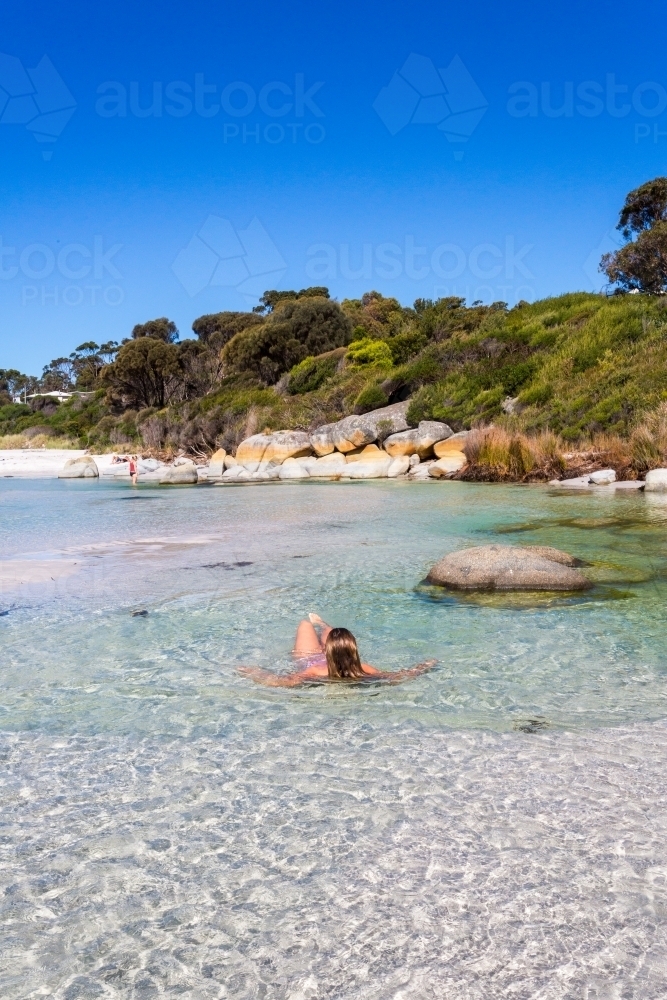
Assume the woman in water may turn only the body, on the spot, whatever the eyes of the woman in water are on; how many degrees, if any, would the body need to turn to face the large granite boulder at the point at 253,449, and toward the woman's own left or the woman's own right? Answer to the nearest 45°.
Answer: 0° — they already face it

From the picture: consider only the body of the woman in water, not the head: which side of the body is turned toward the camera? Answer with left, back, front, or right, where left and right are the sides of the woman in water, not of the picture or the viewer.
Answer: back

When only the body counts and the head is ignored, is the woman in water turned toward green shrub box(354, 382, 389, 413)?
yes

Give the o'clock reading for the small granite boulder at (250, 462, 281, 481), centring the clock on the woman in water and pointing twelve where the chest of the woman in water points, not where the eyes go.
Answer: The small granite boulder is roughly at 12 o'clock from the woman in water.

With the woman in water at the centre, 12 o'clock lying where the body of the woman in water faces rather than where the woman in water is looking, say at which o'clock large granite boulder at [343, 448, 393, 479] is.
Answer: The large granite boulder is roughly at 12 o'clock from the woman in water.

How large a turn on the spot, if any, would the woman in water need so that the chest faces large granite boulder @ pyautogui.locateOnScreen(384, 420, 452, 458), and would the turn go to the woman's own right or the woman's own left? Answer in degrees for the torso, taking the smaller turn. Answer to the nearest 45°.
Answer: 0° — they already face it

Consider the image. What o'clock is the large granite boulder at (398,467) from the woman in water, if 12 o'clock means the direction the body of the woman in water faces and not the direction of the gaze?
The large granite boulder is roughly at 12 o'clock from the woman in water.

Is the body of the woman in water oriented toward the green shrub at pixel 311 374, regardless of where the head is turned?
yes
